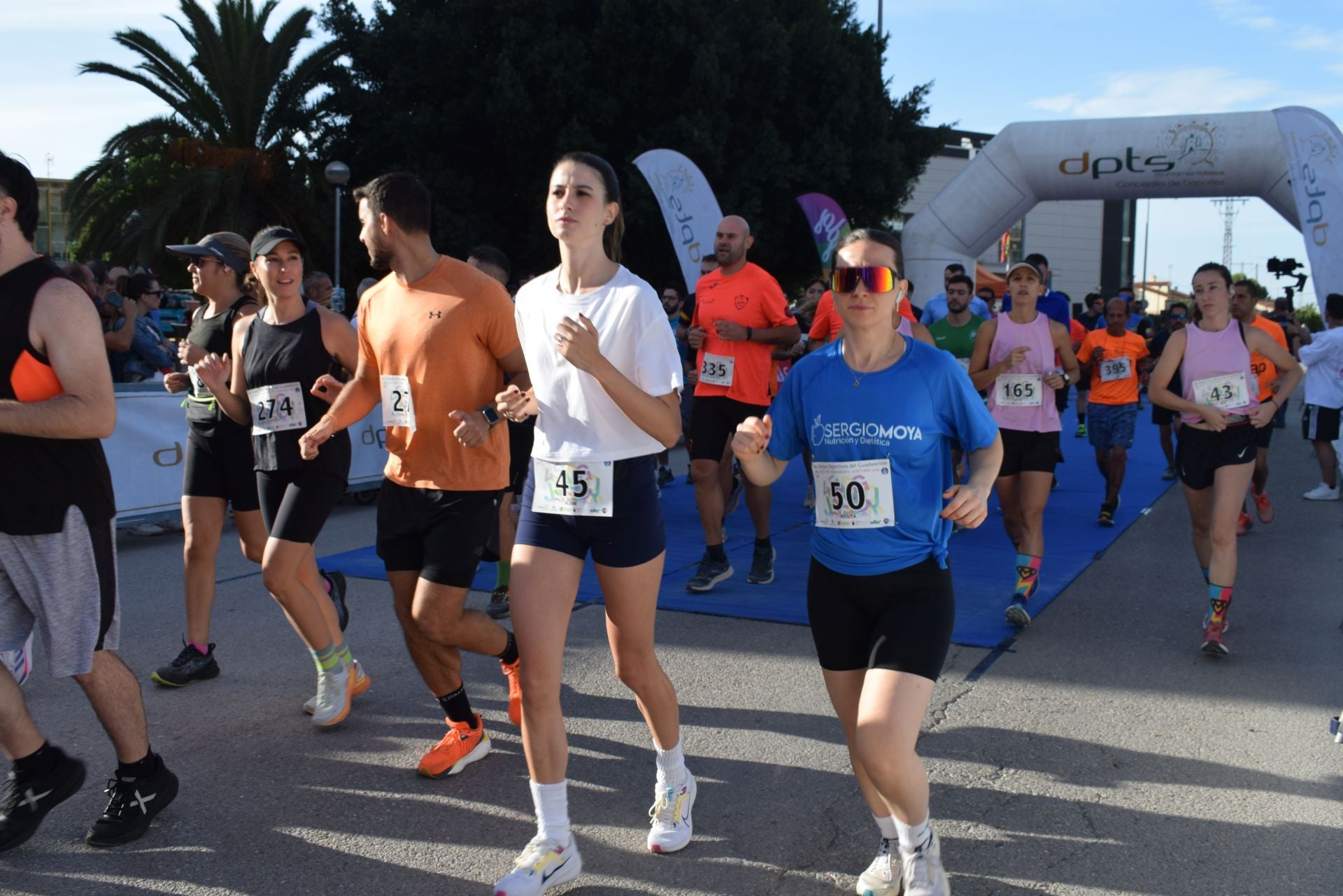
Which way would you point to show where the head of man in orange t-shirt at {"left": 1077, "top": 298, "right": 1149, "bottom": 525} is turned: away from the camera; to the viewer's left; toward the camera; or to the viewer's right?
toward the camera

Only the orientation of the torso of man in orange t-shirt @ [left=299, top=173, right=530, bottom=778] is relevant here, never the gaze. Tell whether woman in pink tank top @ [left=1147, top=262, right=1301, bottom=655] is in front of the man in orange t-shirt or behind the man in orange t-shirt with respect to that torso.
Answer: behind

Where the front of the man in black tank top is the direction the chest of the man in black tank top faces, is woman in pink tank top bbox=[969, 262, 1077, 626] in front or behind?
behind

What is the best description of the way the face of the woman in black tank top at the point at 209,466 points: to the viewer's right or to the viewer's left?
to the viewer's left

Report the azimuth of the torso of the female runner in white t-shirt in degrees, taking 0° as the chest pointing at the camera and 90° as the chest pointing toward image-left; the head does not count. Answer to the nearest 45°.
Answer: approximately 45°

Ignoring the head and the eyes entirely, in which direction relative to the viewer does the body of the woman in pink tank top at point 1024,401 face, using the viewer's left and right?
facing the viewer

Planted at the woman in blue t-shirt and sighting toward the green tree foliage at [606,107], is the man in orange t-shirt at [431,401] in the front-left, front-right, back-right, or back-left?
front-left

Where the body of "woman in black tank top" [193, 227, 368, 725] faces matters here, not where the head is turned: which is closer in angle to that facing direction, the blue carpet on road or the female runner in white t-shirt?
the female runner in white t-shirt

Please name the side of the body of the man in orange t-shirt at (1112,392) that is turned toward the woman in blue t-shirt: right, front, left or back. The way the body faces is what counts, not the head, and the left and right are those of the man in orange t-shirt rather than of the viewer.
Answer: front

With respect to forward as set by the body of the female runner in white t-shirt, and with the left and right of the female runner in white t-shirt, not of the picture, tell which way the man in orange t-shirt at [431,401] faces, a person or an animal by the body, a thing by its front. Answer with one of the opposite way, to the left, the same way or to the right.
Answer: the same way

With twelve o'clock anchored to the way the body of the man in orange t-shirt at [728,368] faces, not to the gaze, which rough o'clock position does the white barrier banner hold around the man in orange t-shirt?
The white barrier banner is roughly at 2 o'clock from the man in orange t-shirt.

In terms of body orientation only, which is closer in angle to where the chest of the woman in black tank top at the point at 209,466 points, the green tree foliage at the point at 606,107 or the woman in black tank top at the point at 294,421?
the woman in black tank top

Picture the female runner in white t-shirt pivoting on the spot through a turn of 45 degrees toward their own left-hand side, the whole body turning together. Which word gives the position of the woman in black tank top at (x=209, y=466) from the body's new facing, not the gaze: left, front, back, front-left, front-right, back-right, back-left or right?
back-right

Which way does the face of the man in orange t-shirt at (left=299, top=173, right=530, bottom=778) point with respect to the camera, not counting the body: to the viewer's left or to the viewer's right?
to the viewer's left

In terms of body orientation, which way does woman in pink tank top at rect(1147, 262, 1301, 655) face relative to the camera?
toward the camera

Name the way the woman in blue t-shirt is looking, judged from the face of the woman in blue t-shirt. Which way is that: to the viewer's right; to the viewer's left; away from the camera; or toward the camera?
toward the camera

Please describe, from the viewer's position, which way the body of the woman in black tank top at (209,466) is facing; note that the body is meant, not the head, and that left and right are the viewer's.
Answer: facing the viewer and to the left of the viewer

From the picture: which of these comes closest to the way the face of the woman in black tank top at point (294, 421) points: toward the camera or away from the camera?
toward the camera
